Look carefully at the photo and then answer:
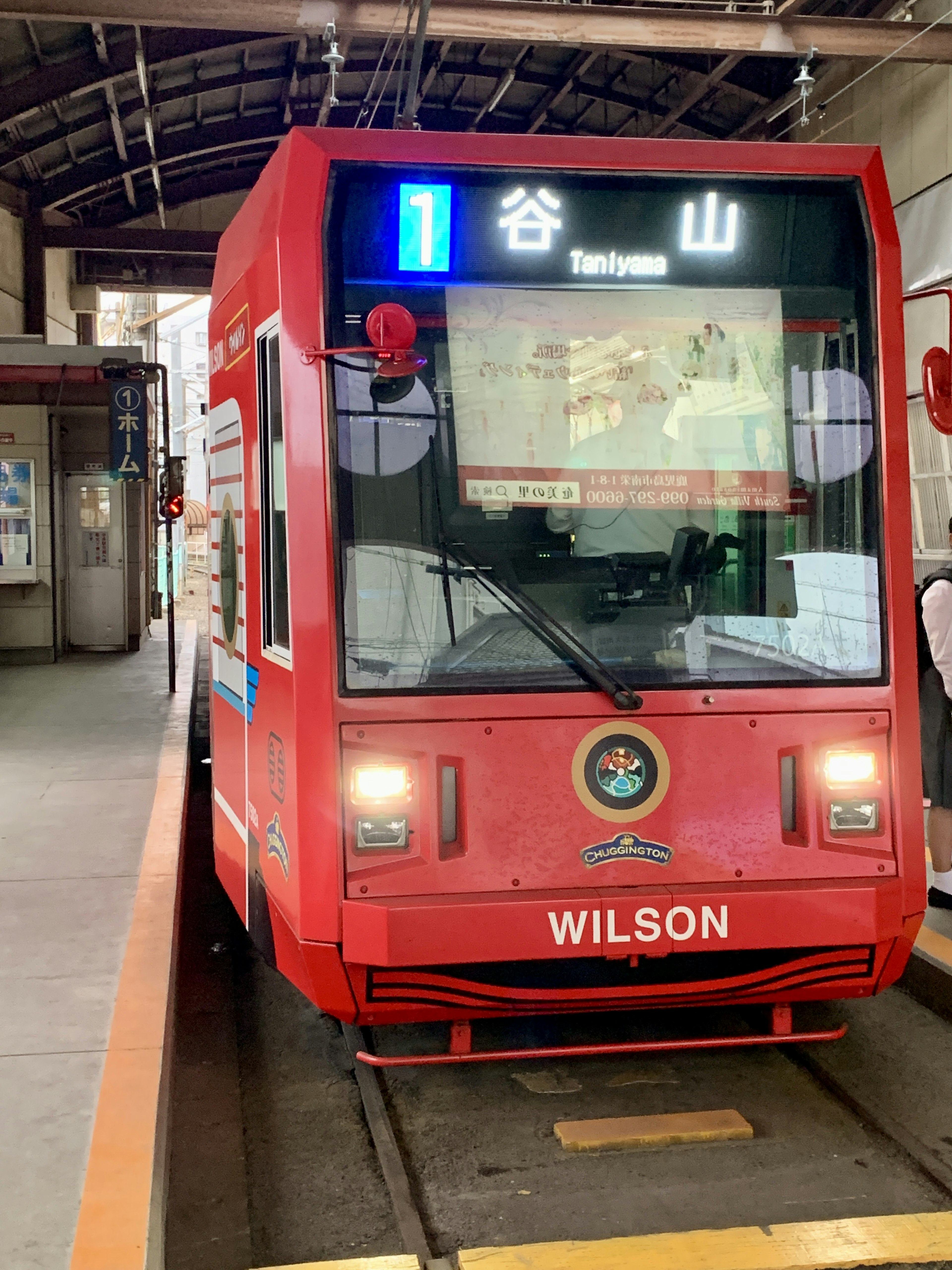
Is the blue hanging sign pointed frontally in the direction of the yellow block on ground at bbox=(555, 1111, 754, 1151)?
yes

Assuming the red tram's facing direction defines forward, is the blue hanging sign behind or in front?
behind

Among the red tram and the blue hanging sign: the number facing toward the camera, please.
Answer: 2

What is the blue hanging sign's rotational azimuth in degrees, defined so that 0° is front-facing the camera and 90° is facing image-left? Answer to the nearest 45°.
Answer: approximately 0°
